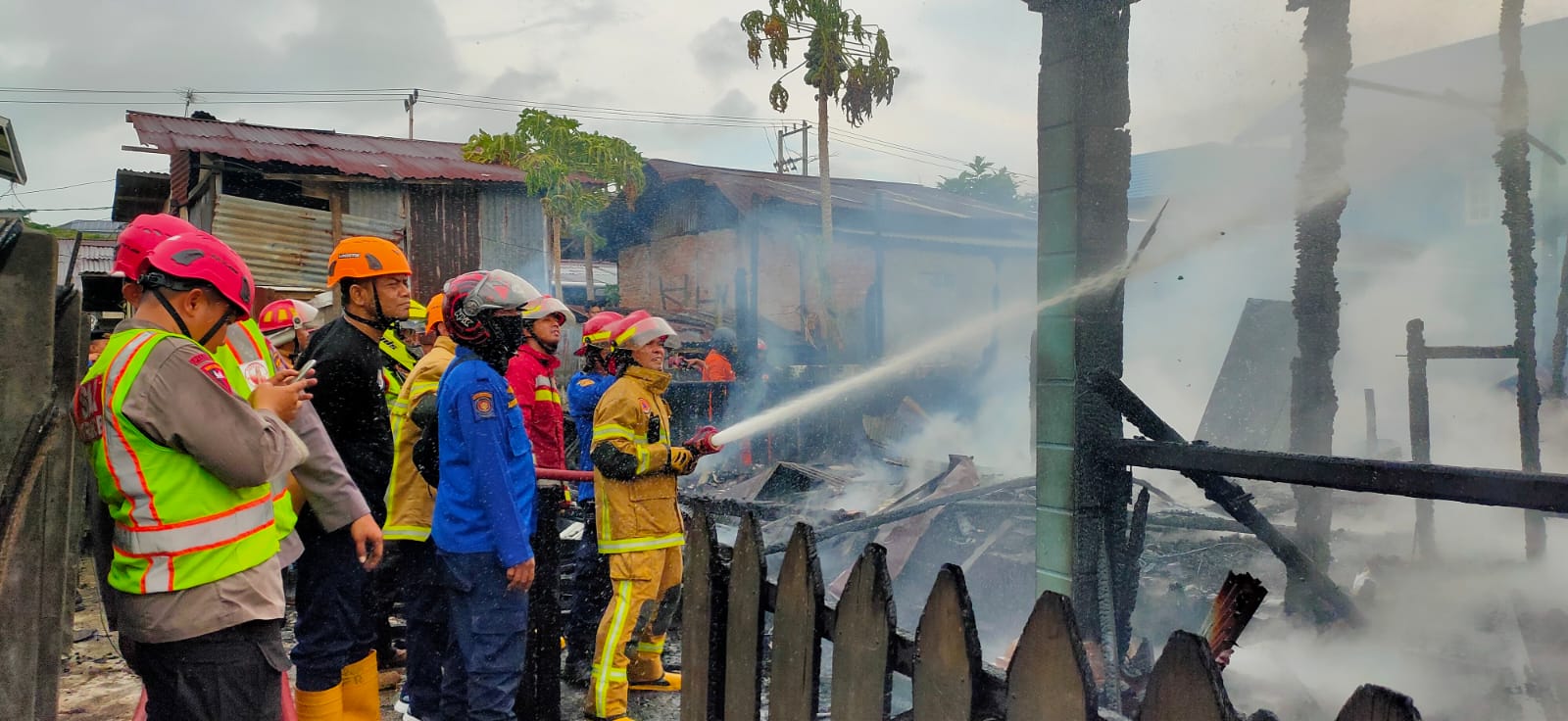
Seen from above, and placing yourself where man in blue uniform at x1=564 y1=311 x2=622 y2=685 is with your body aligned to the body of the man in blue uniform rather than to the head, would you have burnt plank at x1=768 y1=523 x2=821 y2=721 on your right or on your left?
on your right

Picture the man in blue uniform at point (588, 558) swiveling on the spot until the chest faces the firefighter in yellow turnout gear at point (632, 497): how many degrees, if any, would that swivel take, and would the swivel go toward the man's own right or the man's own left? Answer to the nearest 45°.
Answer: approximately 90° to the man's own right

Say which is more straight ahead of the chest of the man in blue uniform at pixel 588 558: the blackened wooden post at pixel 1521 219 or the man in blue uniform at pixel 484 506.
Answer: the blackened wooden post

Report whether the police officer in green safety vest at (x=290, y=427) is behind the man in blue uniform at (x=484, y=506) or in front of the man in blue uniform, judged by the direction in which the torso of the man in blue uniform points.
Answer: behind

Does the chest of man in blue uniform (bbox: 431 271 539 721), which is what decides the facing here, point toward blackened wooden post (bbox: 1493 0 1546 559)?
yes

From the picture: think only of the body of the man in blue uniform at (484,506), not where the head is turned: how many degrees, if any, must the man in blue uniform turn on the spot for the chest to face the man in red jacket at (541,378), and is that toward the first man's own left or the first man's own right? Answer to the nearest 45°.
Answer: approximately 90° to the first man's own left

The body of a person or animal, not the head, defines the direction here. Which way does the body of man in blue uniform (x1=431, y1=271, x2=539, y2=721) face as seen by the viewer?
to the viewer's right

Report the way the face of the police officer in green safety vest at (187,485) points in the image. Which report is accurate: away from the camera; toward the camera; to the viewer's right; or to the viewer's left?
to the viewer's right

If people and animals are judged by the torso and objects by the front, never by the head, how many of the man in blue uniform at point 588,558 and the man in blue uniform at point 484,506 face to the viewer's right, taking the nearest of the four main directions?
2

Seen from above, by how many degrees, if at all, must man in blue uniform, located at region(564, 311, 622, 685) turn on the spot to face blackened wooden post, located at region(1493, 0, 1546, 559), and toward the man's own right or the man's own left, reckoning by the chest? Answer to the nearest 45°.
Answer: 0° — they already face it

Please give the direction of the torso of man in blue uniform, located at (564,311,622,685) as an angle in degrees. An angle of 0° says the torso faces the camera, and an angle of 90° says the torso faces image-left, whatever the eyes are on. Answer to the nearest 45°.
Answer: approximately 270°

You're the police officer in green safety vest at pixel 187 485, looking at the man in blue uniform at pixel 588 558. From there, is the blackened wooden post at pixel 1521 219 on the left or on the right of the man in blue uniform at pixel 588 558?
right

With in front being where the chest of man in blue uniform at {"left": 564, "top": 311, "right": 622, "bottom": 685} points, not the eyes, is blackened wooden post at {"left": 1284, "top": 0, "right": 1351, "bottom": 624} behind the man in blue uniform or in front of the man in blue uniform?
in front

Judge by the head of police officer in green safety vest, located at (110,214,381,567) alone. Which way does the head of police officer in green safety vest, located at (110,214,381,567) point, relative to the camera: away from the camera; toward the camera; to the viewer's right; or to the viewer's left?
to the viewer's right
